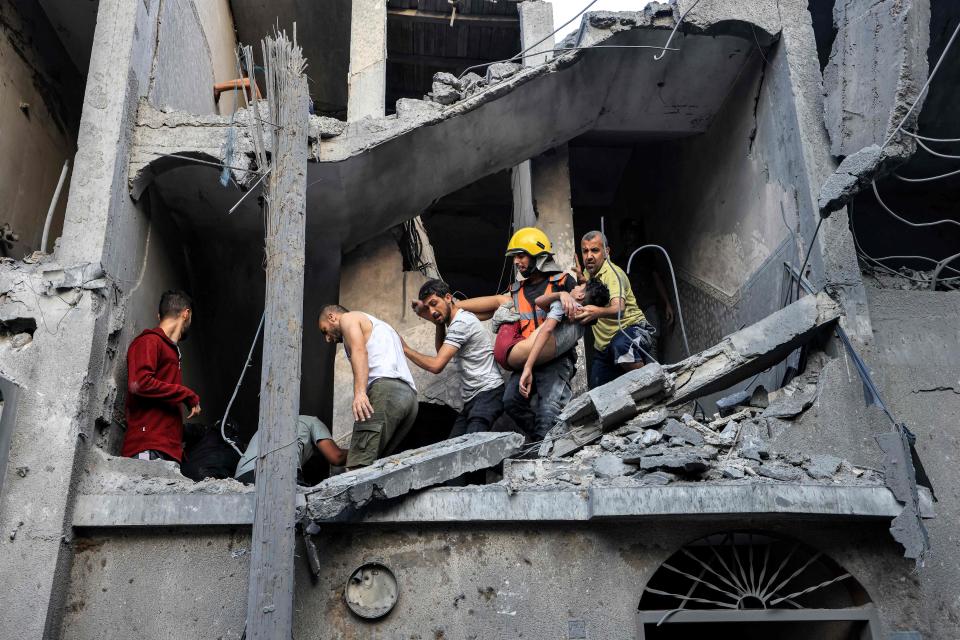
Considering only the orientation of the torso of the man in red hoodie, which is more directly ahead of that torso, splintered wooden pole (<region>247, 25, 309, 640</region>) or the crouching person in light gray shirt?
the crouching person in light gray shirt

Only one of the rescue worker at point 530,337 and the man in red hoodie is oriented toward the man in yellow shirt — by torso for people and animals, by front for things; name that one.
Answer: the man in red hoodie

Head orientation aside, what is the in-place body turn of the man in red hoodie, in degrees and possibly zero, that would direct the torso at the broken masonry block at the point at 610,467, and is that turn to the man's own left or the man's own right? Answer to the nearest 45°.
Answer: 0° — they already face it

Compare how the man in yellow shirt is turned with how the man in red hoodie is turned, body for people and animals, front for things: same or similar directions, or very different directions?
very different directions

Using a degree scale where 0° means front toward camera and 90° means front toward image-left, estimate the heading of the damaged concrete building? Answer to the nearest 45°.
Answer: approximately 0°

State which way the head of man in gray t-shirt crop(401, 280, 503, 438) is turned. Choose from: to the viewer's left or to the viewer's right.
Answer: to the viewer's left

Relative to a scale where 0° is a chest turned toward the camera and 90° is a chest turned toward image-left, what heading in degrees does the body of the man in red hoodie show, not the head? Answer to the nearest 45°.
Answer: approximately 270°
